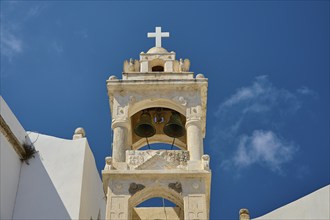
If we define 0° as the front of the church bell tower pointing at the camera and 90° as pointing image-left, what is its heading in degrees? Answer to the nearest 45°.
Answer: approximately 0°
